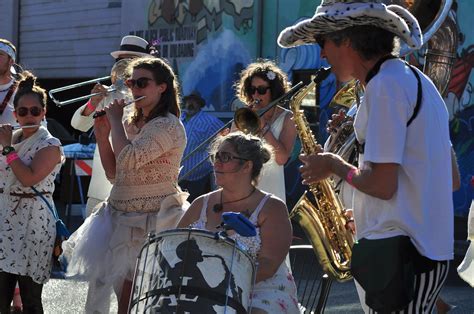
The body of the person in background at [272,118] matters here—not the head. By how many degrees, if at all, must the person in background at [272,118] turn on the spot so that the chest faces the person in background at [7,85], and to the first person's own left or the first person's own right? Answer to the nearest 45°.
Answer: approximately 45° to the first person's own right

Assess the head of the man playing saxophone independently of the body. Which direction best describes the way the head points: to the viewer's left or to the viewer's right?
to the viewer's left

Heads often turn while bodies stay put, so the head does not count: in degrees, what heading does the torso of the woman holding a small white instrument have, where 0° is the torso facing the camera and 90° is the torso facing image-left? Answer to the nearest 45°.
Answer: approximately 45°

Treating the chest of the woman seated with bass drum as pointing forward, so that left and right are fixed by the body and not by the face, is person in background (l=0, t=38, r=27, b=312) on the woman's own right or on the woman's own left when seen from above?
on the woman's own right

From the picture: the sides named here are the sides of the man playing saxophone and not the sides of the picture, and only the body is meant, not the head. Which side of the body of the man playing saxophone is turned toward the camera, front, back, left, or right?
left

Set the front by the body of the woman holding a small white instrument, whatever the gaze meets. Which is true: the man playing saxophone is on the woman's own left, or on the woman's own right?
on the woman's own left

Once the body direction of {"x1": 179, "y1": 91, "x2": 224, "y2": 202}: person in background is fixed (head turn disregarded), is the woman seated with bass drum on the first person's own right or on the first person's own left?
on the first person's own left
